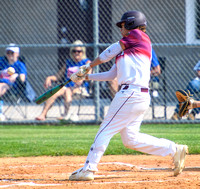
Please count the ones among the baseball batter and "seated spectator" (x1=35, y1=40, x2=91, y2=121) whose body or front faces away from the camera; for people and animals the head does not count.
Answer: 0

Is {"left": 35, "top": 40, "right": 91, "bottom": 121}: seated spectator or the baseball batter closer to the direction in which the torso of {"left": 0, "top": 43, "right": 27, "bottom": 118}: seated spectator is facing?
the baseball batter

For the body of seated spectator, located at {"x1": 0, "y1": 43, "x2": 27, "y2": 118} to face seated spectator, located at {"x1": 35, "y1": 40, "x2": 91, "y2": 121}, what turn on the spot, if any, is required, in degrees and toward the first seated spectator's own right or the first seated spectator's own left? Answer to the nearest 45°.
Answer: approximately 90° to the first seated spectator's own left

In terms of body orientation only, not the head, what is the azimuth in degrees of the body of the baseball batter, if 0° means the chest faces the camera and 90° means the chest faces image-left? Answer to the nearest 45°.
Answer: approximately 90°

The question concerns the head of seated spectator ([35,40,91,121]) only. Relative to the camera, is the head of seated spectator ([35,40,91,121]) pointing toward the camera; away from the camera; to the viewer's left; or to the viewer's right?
toward the camera

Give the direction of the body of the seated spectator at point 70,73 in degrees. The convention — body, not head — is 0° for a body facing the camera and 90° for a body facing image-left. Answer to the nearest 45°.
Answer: approximately 45°

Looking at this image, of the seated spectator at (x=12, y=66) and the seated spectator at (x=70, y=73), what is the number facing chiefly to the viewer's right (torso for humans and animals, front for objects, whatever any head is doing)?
0

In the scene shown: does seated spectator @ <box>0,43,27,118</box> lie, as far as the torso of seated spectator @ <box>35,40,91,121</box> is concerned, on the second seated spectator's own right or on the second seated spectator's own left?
on the second seated spectator's own right

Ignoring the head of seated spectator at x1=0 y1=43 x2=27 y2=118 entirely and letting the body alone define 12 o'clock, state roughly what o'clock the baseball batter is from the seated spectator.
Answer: The baseball batter is roughly at 10 o'clock from the seated spectator.

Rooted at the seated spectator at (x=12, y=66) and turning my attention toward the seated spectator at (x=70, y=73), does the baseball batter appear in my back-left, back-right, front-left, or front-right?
front-right

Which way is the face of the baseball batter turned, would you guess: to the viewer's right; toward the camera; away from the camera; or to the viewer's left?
to the viewer's left

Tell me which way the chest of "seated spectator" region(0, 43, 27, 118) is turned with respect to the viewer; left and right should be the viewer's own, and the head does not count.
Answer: facing the viewer and to the left of the viewer

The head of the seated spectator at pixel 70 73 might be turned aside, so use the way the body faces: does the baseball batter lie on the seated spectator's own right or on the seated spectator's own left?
on the seated spectator's own left

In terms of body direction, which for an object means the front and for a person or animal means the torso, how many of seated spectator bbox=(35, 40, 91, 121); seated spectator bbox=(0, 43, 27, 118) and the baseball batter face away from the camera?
0
